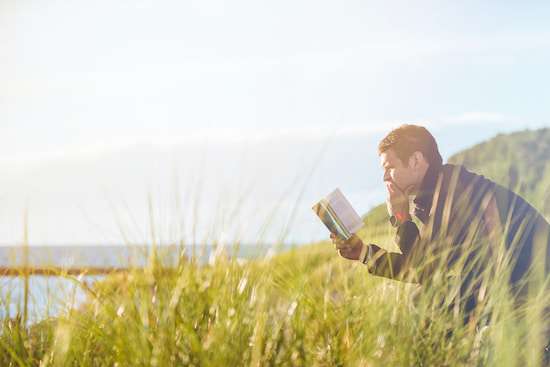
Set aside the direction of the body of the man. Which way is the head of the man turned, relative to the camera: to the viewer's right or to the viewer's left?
to the viewer's left

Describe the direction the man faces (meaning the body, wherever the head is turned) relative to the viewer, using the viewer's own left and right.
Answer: facing to the left of the viewer
